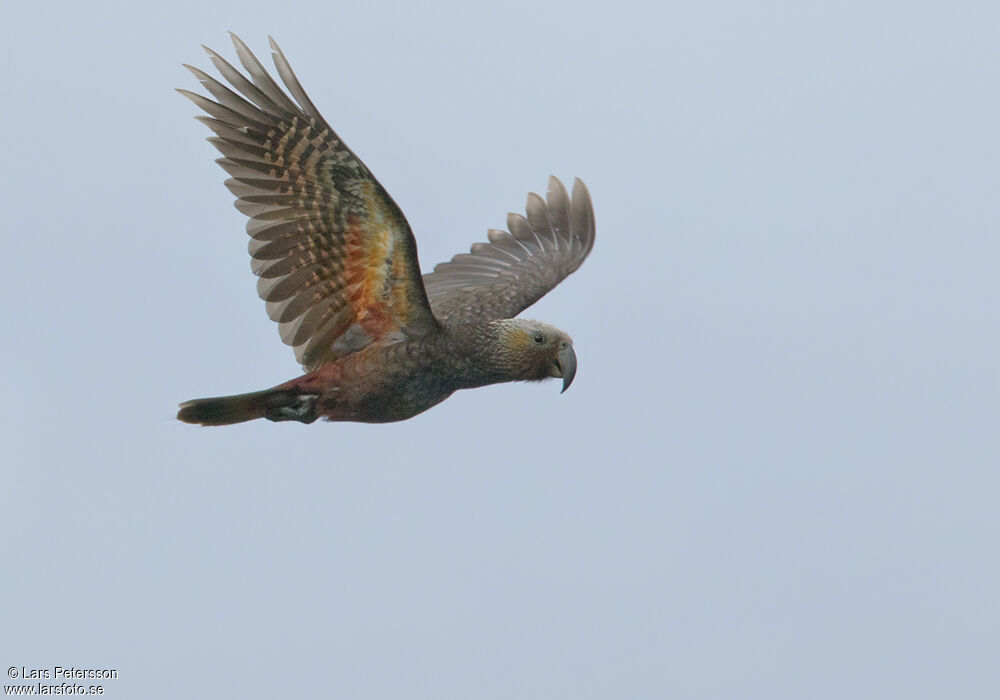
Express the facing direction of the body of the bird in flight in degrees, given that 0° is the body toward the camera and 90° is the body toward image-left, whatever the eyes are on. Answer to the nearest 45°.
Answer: approximately 270°
